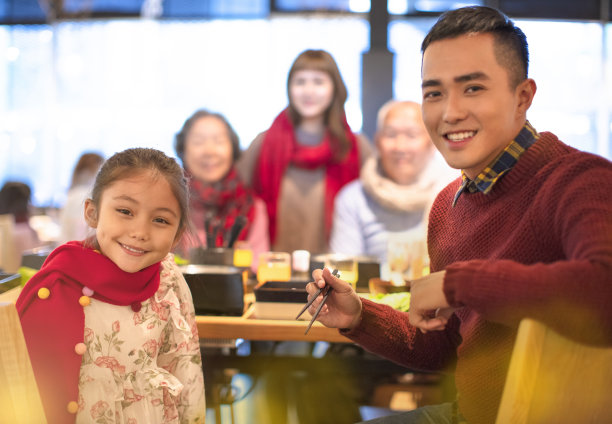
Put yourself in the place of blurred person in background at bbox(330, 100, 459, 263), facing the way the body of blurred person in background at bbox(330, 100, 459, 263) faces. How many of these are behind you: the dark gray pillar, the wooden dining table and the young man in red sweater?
1

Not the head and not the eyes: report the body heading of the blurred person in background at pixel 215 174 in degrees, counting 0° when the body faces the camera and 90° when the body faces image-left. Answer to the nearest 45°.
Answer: approximately 0°

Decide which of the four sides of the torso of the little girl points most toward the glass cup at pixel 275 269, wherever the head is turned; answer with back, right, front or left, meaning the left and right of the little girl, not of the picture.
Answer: left

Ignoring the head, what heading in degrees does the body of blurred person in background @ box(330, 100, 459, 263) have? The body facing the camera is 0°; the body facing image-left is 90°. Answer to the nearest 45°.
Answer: approximately 0°

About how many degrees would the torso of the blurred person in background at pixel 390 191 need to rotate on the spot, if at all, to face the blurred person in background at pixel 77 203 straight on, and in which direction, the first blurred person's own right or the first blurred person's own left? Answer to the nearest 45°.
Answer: approximately 90° to the first blurred person's own right

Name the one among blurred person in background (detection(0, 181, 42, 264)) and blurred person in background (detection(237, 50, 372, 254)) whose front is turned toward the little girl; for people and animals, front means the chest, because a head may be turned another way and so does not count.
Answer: blurred person in background (detection(237, 50, 372, 254))

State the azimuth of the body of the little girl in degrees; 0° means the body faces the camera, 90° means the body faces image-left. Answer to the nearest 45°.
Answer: approximately 315°

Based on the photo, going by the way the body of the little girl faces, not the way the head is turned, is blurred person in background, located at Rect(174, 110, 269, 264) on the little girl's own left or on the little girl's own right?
on the little girl's own left
